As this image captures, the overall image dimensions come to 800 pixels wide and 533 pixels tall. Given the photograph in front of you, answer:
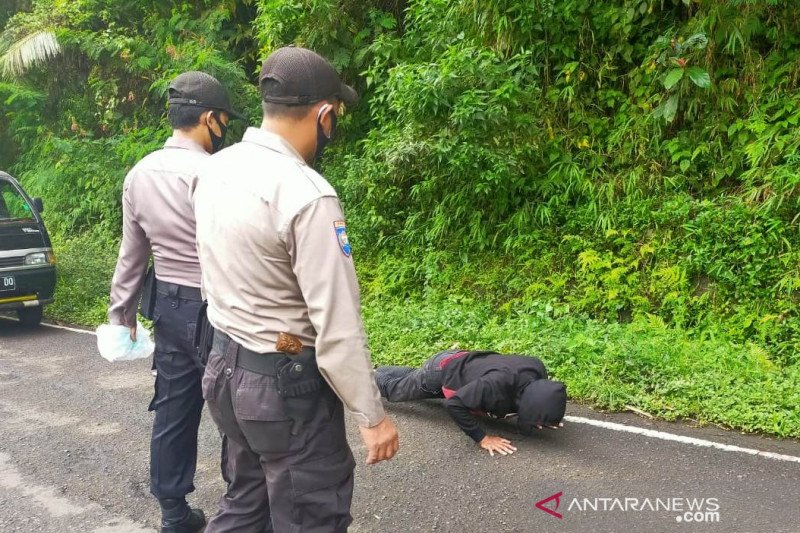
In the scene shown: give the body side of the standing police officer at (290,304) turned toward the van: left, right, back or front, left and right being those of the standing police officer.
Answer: left

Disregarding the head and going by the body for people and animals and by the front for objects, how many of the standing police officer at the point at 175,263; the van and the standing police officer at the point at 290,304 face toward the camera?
1

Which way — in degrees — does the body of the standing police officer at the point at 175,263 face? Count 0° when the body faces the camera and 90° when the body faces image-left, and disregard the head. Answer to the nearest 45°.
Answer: approximately 225°

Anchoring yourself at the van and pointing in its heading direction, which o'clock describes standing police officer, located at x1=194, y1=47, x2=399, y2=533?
The standing police officer is roughly at 12 o'clock from the van.

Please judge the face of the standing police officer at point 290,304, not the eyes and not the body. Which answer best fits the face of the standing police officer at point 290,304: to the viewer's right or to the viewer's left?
to the viewer's right

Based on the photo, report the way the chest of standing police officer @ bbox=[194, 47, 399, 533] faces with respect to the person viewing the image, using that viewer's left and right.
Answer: facing away from the viewer and to the right of the viewer

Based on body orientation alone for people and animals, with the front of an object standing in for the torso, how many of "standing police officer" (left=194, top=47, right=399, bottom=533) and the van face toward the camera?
1

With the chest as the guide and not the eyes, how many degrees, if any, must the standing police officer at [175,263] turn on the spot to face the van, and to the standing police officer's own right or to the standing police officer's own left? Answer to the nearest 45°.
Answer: approximately 45° to the standing police officer's own left

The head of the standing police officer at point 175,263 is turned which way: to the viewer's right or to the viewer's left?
to the viewer's right

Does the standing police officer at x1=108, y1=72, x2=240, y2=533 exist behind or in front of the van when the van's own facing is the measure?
in front
